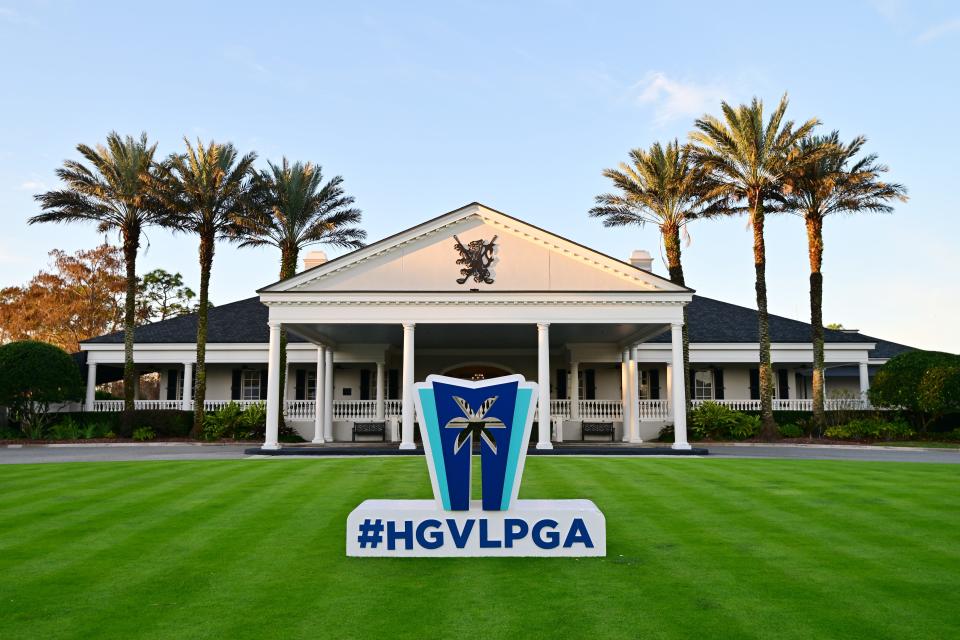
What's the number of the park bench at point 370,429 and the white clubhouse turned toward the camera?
2

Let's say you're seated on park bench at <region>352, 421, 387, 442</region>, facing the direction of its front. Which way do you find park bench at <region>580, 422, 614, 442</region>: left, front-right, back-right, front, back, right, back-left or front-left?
left

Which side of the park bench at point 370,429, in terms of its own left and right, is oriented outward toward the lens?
front

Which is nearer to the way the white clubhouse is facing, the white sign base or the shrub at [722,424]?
the white sign base

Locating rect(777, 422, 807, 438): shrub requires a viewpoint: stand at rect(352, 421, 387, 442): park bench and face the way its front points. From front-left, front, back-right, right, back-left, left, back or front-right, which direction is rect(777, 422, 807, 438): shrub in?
left

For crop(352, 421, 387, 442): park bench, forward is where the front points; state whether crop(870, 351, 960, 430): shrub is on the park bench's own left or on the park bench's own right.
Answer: on the park bench's own left

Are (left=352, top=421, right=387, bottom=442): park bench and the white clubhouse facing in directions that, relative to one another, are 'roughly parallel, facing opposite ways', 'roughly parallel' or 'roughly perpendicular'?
roughly parallel

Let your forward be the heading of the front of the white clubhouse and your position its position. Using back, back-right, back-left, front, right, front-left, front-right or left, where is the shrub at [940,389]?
left

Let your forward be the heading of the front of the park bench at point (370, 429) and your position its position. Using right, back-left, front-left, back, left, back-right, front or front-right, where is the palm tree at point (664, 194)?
left

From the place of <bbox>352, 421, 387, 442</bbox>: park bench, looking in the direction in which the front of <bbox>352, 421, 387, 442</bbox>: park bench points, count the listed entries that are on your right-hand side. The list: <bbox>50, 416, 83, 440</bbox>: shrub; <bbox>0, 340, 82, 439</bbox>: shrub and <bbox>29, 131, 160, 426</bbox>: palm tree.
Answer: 3

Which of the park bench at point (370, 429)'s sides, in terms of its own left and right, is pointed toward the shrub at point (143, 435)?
right

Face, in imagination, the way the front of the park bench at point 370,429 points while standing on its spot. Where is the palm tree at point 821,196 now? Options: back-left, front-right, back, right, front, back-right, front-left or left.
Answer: left

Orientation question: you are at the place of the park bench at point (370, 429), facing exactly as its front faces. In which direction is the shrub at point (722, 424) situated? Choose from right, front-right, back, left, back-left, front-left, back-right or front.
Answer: left

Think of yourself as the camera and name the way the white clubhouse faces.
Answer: facing the viewer
